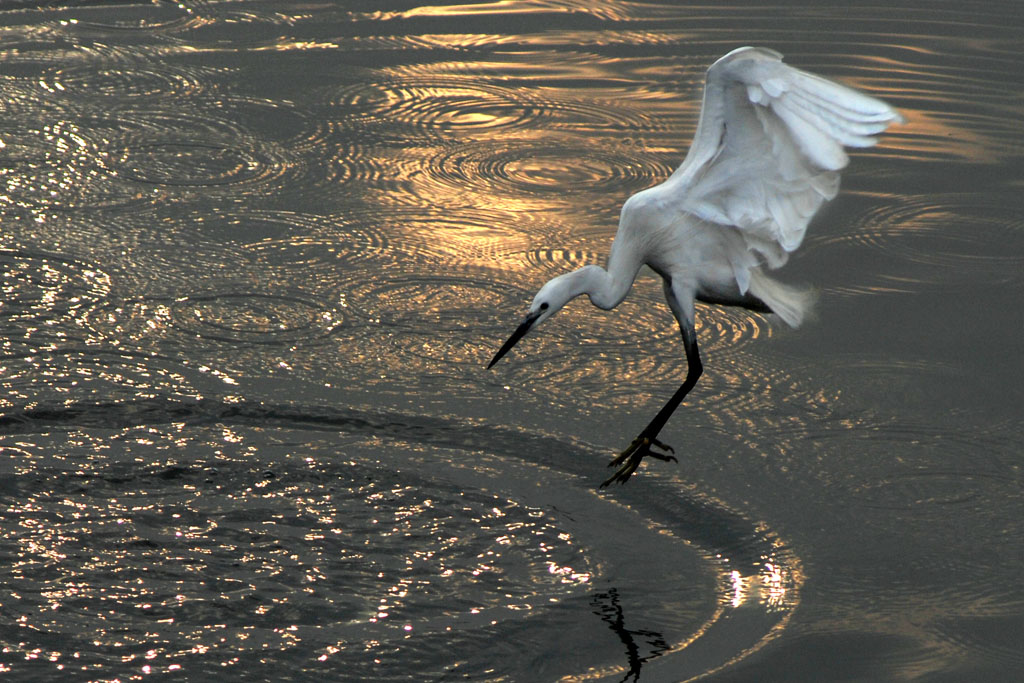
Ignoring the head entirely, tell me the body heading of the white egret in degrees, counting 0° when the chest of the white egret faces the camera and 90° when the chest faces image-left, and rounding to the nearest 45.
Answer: approximately 90°
